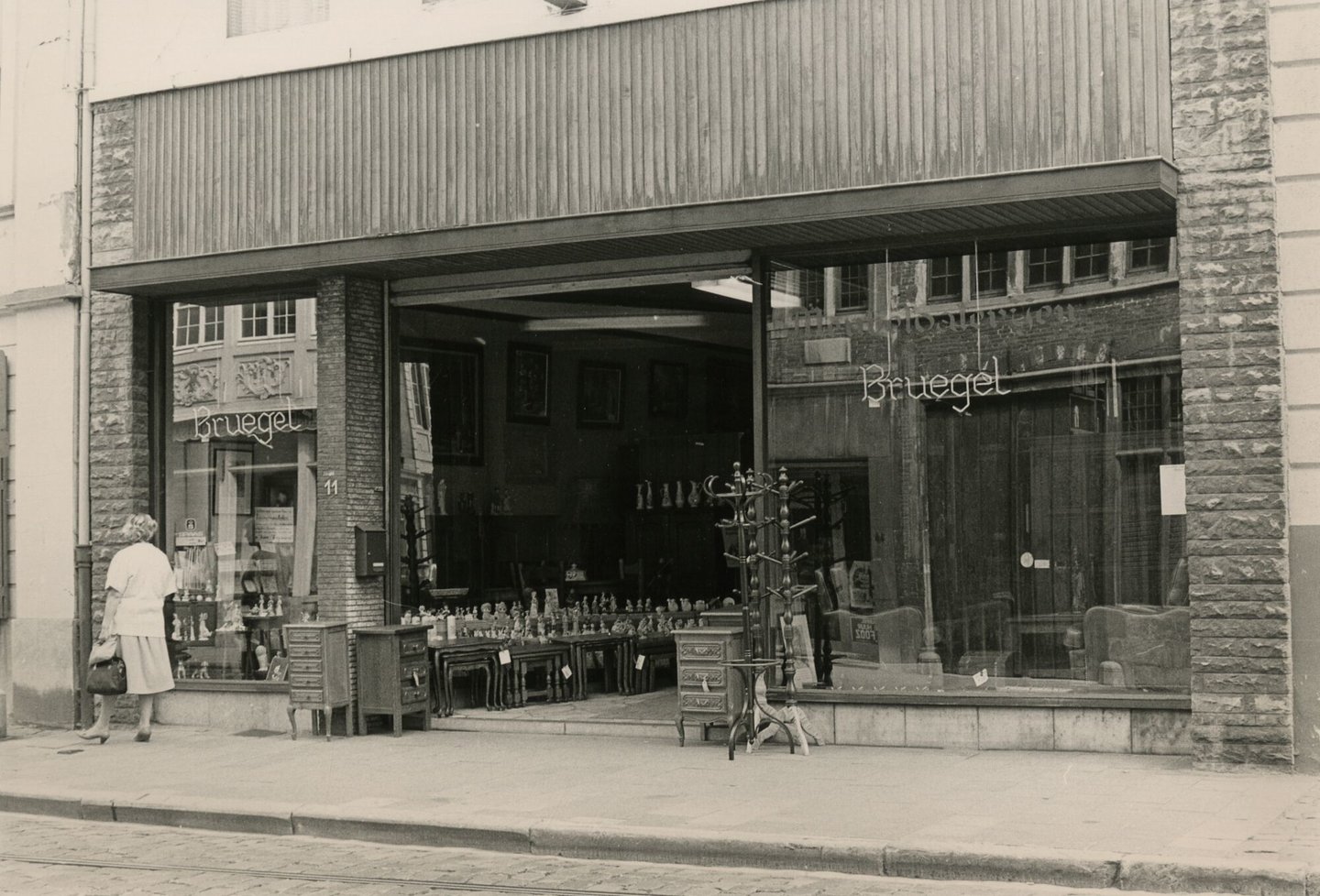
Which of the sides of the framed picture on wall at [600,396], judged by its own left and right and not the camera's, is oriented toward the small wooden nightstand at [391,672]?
front

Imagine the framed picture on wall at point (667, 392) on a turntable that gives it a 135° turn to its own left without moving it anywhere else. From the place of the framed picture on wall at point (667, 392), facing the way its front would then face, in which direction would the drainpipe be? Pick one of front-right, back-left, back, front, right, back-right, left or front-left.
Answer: back

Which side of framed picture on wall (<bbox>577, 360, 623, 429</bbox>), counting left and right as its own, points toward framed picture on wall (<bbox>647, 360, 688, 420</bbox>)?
left

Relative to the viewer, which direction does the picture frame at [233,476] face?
toward the camera

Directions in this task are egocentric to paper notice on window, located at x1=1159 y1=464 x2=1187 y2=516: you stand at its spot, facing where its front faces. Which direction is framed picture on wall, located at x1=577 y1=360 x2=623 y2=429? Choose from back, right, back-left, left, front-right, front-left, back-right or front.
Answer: back-right

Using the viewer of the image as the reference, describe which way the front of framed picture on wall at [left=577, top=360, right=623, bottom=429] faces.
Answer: facing the viewer

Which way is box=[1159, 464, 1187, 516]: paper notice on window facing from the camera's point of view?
toward the camera

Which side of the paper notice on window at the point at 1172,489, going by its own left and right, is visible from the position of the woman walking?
right

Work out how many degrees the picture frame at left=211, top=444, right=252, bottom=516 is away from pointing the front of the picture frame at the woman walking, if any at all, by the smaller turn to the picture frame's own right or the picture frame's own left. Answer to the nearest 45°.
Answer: approximately 45° to the picture frame's own right

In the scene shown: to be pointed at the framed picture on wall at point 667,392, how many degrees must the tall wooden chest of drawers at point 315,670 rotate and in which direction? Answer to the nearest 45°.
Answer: approximately 180°
